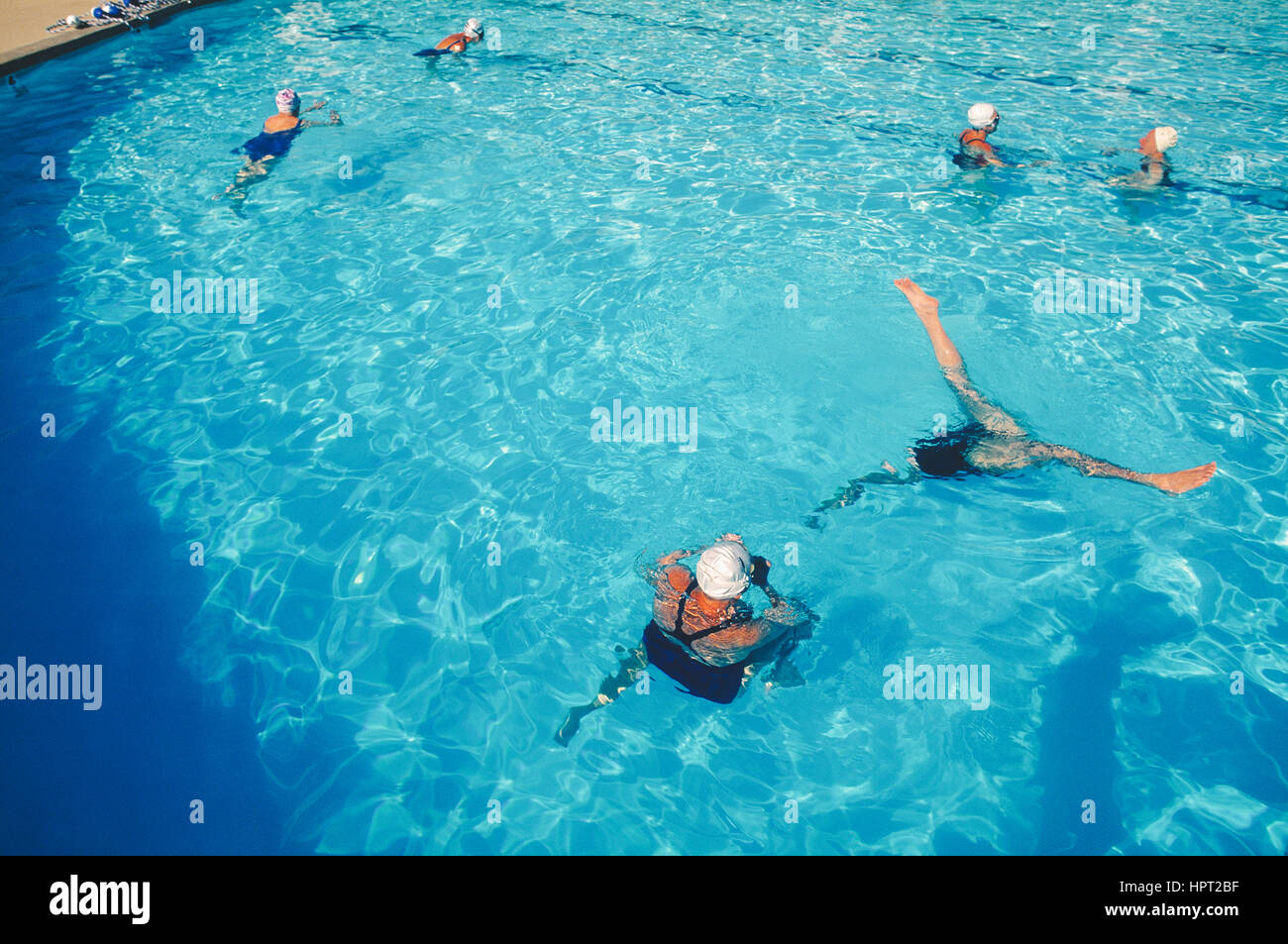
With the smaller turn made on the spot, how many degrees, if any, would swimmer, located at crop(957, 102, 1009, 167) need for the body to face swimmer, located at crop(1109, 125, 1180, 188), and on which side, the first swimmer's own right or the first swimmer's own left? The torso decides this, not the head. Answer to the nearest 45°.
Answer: approximately 45° to the first swimmer's own right

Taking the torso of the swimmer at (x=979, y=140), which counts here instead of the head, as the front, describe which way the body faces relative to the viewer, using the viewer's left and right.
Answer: facing away from the viewer and to the right of the viewer

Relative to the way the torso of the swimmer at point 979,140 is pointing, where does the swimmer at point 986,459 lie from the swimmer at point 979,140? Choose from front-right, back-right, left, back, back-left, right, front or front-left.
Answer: back-right

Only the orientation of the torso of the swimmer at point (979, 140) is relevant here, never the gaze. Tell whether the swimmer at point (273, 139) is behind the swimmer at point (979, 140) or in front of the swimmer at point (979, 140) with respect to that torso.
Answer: behind

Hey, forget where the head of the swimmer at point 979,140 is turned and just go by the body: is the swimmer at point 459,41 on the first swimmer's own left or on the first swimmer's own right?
on the first swimmer's own left
